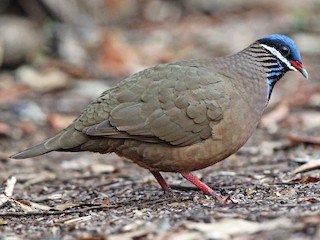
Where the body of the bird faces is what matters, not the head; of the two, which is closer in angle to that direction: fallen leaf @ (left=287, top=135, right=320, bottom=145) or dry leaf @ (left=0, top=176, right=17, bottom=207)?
the fallen leaf

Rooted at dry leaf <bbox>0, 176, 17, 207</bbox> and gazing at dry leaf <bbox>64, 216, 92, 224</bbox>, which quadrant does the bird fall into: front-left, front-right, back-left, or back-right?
front-left

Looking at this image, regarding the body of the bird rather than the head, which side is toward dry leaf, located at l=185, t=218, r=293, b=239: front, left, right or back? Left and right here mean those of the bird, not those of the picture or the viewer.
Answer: right

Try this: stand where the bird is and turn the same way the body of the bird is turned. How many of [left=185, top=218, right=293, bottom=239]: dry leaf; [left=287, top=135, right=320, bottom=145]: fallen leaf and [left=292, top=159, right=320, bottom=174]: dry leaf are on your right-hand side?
1

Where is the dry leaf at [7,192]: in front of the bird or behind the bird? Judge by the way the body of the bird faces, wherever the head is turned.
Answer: behind

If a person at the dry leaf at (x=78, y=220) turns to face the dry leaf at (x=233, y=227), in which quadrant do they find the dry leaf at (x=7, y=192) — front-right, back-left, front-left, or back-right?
back-left

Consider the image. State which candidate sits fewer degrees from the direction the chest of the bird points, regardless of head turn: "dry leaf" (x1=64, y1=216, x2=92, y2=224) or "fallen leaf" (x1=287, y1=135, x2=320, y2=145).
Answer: the fallen leaf

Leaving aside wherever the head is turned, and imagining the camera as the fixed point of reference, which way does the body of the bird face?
to the viewer's right

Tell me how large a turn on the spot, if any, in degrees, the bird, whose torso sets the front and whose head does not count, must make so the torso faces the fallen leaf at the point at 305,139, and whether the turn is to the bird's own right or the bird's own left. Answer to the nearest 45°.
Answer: approximately 45° to the bird's own left

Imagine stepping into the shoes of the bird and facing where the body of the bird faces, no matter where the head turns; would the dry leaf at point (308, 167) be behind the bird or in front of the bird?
in front
